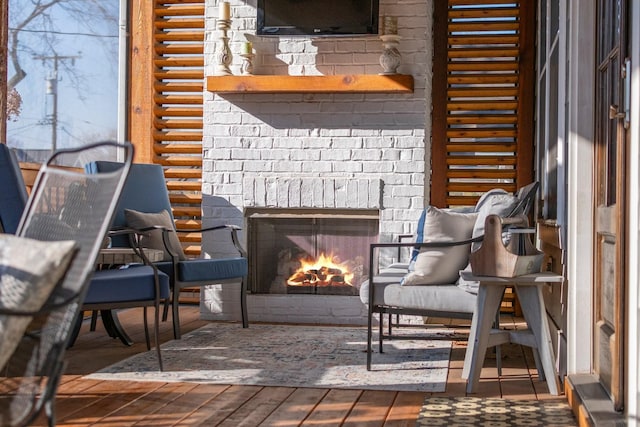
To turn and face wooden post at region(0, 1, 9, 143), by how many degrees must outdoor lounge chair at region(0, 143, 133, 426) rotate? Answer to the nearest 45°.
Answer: approximately 135° to its right

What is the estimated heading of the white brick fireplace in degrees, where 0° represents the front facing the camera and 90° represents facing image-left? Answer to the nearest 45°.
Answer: approximately 0°

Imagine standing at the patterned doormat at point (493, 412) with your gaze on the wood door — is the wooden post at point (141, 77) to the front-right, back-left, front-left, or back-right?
back-left

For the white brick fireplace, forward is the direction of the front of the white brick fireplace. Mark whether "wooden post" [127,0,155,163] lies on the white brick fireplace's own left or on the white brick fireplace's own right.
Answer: on the white brick fireplace's own right

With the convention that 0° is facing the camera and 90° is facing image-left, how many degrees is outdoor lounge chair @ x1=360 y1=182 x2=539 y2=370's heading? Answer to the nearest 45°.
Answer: approximately 90°

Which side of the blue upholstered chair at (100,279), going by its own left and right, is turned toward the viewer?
right

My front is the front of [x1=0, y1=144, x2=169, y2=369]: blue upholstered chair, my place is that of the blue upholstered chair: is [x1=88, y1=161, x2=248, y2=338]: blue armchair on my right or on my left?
on my left

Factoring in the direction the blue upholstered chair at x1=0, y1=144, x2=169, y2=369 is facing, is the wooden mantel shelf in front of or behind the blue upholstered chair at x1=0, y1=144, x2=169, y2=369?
in front

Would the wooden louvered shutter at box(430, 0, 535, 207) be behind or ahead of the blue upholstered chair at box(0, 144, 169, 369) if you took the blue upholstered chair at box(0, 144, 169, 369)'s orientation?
ahead

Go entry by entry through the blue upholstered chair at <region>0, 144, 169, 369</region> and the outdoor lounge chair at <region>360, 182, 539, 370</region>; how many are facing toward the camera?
0

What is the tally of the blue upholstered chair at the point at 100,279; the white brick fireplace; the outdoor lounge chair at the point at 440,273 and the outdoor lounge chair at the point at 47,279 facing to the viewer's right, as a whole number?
1

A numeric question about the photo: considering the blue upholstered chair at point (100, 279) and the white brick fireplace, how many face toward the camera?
1

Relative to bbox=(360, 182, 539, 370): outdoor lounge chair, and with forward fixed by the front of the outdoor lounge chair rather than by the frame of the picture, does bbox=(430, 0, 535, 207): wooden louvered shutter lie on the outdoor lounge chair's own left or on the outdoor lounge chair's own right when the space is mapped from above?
on the outdoor lounge chair's own right
